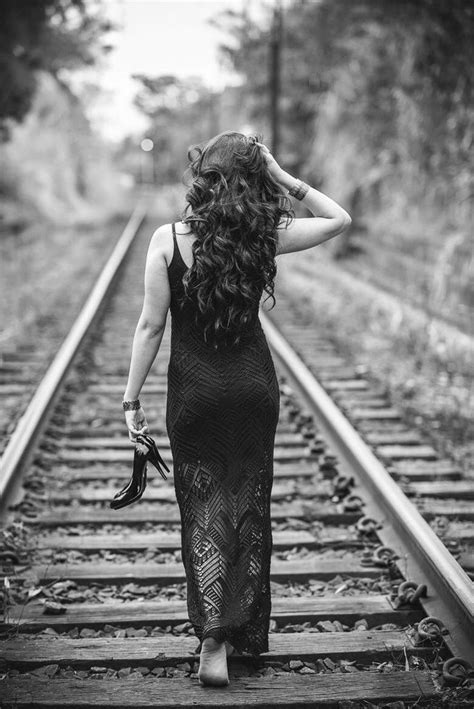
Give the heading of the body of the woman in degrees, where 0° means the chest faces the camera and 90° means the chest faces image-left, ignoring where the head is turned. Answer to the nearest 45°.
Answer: approximately 180°

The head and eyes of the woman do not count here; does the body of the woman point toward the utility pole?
yes

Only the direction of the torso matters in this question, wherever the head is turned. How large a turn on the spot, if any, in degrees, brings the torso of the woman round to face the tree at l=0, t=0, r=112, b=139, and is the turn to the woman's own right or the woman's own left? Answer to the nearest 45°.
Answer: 0° — they already face it

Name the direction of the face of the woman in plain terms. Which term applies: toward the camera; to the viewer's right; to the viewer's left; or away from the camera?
away from the camera
